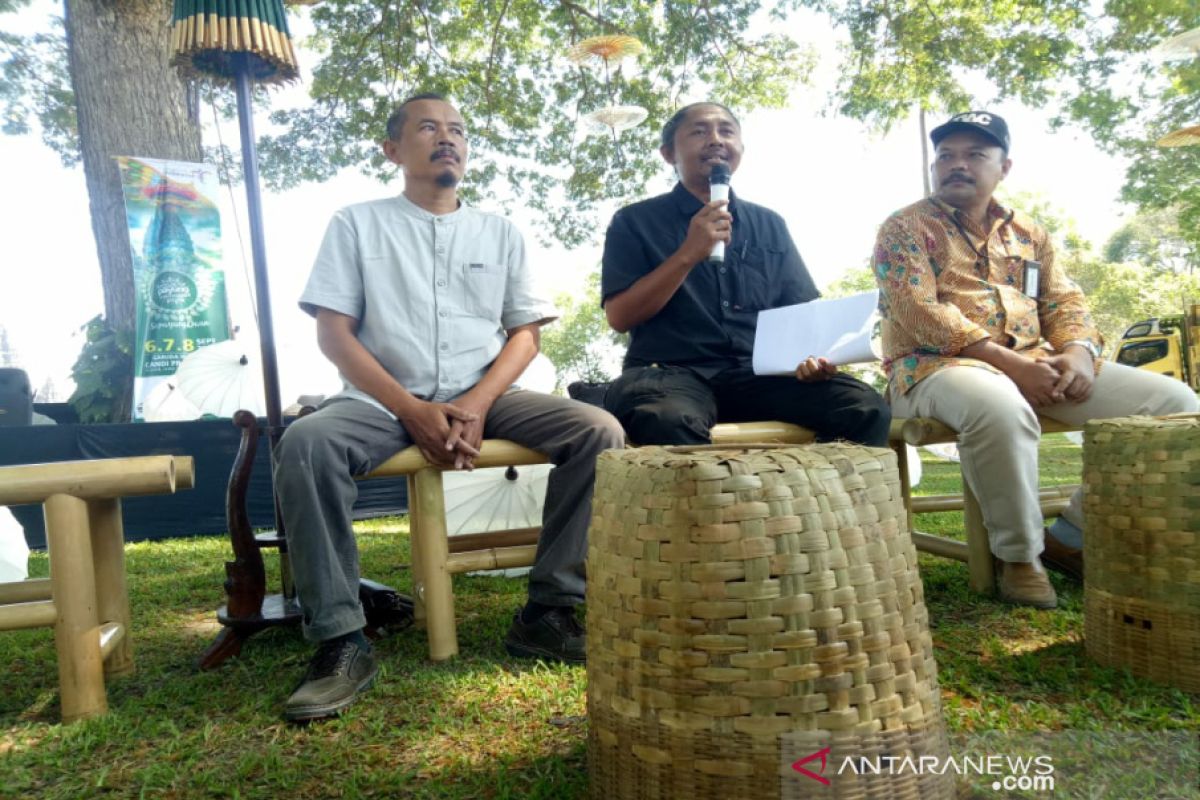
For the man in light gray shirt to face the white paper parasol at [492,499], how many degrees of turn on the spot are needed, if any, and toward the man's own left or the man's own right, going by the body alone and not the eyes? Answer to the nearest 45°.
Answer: approximately 180°

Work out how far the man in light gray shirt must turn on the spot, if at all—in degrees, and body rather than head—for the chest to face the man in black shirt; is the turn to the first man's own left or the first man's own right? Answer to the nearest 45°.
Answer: approximately 90° to the first man's own left

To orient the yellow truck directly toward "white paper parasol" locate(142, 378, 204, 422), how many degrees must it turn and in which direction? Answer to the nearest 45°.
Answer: approximately 45° to its left

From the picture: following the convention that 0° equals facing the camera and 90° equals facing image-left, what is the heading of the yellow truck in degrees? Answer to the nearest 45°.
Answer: approximately 90°

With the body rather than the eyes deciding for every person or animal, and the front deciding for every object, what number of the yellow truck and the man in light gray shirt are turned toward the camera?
1
